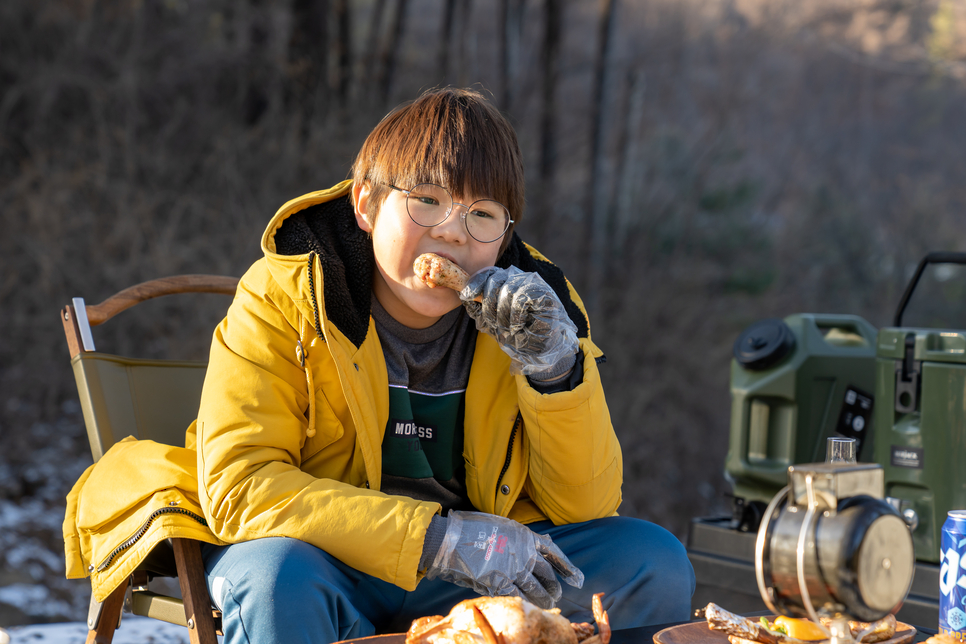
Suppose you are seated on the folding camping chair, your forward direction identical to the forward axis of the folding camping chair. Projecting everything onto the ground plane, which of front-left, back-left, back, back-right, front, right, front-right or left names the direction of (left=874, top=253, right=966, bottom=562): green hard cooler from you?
front-left

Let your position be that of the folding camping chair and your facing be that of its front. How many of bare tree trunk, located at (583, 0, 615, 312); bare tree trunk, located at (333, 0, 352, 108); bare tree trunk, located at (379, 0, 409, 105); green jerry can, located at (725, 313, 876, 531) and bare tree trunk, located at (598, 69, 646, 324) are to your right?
0

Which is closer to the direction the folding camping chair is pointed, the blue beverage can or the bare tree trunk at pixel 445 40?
the blue beverage can

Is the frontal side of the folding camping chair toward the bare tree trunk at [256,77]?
no

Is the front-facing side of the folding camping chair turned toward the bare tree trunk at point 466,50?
no

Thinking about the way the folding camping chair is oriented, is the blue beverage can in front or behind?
in front

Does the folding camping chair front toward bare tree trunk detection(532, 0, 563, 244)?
no

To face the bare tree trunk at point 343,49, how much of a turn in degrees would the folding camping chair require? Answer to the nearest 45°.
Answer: approximately 135° to its left

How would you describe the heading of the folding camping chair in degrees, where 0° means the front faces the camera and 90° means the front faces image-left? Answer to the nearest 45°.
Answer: approximately 315°

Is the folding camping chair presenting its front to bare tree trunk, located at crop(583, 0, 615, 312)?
no

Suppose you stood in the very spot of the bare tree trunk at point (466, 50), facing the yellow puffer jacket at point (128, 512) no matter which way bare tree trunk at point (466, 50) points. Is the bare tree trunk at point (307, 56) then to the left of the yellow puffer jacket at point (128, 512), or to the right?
right

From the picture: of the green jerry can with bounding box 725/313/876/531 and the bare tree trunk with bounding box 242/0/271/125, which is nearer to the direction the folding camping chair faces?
the green jerry can

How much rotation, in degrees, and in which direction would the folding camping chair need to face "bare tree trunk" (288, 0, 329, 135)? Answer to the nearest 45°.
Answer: approximately 135° to its left

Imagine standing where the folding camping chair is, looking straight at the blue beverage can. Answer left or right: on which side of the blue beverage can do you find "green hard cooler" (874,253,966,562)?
left
